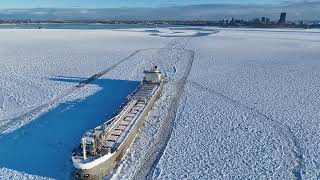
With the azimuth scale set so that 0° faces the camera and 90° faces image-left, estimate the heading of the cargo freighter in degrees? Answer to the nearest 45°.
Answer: approximately 45°
